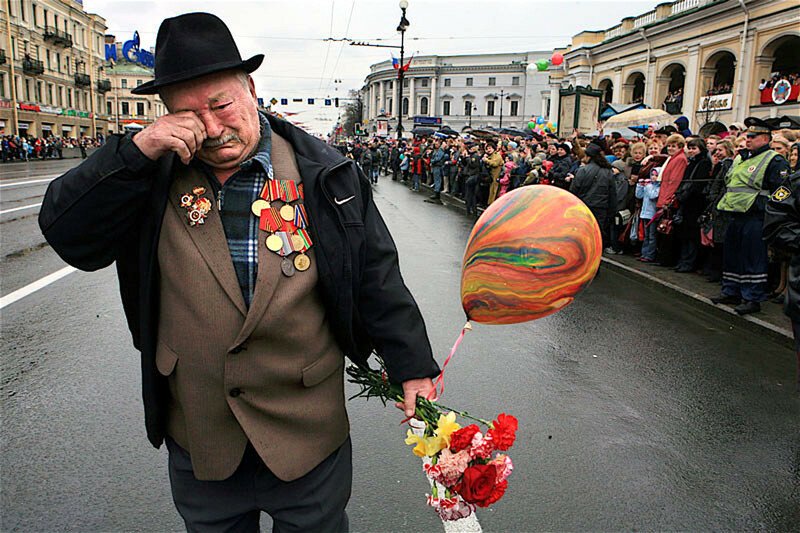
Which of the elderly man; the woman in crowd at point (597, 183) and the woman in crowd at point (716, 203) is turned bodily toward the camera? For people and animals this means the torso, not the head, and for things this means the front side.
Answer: the elderly man

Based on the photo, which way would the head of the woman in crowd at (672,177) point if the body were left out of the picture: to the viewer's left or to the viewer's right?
to the viewer's left

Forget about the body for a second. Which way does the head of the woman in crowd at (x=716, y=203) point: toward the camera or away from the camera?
toward the camera

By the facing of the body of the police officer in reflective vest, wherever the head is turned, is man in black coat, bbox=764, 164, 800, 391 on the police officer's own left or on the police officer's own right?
on the police officer's own left

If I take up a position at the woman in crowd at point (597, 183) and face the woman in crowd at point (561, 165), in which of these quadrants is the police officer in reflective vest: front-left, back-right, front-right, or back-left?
back-right

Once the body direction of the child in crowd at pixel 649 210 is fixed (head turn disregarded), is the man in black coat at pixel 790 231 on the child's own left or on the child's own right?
on the child's own left

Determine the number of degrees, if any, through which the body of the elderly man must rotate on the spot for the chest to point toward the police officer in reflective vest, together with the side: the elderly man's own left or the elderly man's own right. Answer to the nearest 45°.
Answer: approximately 135° to the elderly man's own left

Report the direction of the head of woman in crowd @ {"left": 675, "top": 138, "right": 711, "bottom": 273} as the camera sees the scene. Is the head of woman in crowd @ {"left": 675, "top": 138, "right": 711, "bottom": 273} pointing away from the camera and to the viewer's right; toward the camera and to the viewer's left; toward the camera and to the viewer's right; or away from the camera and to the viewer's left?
toward the camera and to the viewer's left

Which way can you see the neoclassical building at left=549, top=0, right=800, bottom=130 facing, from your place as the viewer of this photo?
facing the viewer and to the left of the viewer

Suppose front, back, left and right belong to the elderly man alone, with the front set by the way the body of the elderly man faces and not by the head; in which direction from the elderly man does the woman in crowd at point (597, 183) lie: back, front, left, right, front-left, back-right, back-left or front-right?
back-left

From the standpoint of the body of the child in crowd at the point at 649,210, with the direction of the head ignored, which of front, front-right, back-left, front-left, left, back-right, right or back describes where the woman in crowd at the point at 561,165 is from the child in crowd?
right

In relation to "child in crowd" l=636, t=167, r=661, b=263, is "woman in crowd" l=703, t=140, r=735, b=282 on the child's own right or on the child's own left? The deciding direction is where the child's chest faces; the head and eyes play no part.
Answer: on the child's own left

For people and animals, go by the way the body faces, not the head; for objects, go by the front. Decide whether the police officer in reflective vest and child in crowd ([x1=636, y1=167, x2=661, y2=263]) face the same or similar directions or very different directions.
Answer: same or similar directions

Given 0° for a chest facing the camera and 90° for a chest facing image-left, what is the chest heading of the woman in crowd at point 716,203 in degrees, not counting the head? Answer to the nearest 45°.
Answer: approximately 90°

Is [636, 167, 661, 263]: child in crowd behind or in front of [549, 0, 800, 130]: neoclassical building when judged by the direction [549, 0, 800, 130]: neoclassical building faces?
in front

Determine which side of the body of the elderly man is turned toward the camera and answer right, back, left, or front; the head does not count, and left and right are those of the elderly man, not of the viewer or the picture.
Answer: front

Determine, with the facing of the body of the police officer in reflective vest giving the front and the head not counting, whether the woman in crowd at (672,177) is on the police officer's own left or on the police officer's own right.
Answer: on the police officer's own right
